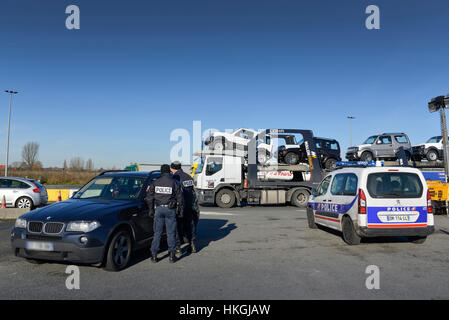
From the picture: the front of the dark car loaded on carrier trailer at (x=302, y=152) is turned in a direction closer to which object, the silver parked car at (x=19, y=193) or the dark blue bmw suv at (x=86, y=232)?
the silver parked car

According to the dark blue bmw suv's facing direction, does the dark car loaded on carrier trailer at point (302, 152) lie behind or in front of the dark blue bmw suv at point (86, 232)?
behind

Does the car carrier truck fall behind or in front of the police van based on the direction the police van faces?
in front

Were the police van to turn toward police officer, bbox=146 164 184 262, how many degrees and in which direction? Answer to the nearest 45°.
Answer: approximately 90° to its left

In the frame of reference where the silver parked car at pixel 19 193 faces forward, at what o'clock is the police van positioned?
The police van is roughly at 8 o'clock from the silver parked car.

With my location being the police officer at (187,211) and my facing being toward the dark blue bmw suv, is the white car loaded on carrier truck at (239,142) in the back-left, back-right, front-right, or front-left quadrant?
back-right

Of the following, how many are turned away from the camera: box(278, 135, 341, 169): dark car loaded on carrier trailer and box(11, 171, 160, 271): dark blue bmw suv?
0

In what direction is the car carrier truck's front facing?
to the viewer's left

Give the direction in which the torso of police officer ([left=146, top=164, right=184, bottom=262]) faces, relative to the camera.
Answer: away from the camera

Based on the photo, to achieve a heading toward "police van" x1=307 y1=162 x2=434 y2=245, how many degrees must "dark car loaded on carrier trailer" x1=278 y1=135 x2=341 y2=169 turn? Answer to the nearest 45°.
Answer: approximately 90° to its left
